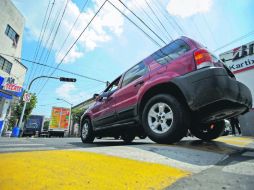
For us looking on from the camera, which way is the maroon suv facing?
facing away from the viewer and to the left of the viewer

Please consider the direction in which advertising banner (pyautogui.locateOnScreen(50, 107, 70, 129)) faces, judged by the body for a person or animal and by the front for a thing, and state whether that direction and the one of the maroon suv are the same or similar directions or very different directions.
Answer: very different directions

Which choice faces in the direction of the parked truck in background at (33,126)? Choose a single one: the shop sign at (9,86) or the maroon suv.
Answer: the maroon suv

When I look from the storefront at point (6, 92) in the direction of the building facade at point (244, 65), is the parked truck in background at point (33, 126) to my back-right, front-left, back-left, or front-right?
back-left

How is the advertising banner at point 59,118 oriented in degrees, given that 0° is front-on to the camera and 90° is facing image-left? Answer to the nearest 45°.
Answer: approximately 0°

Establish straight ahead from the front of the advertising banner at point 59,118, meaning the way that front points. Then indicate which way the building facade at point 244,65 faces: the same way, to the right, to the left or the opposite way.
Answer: to the right

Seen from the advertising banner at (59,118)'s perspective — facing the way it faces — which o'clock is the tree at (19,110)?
The tree is roughly at 3 o'clock from the advertising banner.

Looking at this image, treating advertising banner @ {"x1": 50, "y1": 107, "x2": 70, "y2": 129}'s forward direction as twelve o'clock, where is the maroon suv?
The maroon suv is roughly at 12 o'clock from the advertising banner.

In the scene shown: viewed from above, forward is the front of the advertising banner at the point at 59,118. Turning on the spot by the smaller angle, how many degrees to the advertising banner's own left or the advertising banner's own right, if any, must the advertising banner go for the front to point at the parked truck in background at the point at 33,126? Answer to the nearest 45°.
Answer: approximately 90° to the advertising banner's own right

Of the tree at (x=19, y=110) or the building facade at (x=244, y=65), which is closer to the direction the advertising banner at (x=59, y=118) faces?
the building facade

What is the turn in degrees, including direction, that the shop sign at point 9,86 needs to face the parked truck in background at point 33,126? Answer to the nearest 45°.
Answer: approximately 90° to its left

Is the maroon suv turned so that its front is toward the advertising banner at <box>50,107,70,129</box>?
yes

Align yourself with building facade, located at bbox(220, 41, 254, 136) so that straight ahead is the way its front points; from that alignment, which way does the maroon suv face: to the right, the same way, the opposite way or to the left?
to the right
